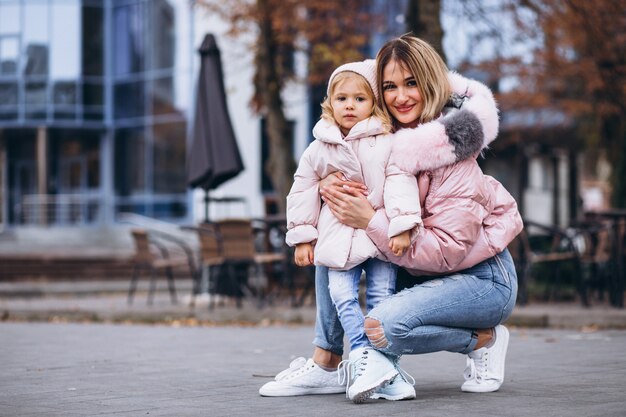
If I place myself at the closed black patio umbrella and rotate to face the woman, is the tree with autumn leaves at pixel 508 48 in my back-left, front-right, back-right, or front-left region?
back-left

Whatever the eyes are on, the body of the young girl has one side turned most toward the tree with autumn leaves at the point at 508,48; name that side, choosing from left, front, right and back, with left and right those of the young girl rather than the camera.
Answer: back

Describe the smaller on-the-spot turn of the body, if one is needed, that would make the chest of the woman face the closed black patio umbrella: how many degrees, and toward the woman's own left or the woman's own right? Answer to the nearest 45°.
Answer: approximately 90° to the woman's own right

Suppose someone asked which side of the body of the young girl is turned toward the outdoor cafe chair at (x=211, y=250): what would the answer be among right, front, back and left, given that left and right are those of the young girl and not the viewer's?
back

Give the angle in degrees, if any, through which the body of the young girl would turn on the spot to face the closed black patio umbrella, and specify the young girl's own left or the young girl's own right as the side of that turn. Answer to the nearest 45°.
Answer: approximately 180°
